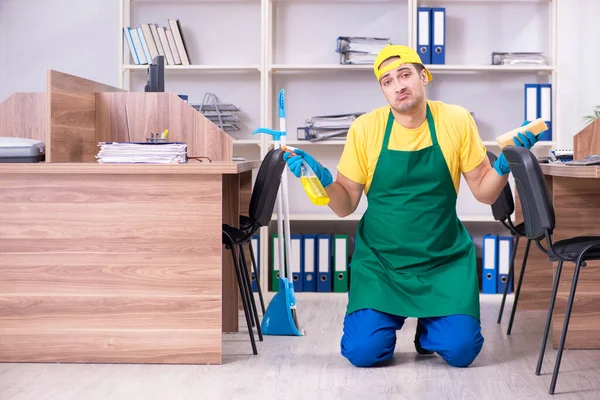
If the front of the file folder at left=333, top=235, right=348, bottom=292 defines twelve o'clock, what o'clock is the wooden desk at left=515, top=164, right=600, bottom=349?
The wooden desk is roughly at 11 o'clock from the file folder.

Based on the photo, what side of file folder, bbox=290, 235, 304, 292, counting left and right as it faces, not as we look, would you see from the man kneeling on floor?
front

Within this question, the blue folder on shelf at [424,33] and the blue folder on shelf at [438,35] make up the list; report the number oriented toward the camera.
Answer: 2

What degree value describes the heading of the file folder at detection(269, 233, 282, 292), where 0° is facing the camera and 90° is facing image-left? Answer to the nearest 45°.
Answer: approximately 0°

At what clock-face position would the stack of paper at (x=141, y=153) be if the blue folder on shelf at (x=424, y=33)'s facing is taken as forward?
The stack of paper is roughly at 1 o'clock from the blue folder on shelf.

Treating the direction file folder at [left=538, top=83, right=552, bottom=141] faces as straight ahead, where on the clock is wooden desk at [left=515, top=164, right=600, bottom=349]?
The wooden desk is roughly at 12 o'clock from the file folder.

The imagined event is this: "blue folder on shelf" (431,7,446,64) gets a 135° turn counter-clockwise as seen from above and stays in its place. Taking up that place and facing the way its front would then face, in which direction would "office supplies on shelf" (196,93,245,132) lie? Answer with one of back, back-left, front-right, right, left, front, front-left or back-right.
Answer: back-left

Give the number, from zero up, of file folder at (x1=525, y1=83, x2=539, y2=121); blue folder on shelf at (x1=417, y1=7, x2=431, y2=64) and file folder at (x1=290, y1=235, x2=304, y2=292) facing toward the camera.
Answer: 3
